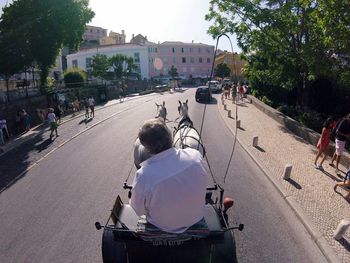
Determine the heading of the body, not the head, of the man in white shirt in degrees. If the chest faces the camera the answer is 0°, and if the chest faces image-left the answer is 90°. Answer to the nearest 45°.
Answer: approximately 180°

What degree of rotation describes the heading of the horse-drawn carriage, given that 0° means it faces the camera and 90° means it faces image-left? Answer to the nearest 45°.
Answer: approximately 180°

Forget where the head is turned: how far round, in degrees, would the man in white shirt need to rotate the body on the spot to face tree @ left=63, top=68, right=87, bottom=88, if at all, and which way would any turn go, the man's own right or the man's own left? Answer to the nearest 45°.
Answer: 0° — they already face it

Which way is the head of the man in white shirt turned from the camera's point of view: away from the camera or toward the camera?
away from the camera
